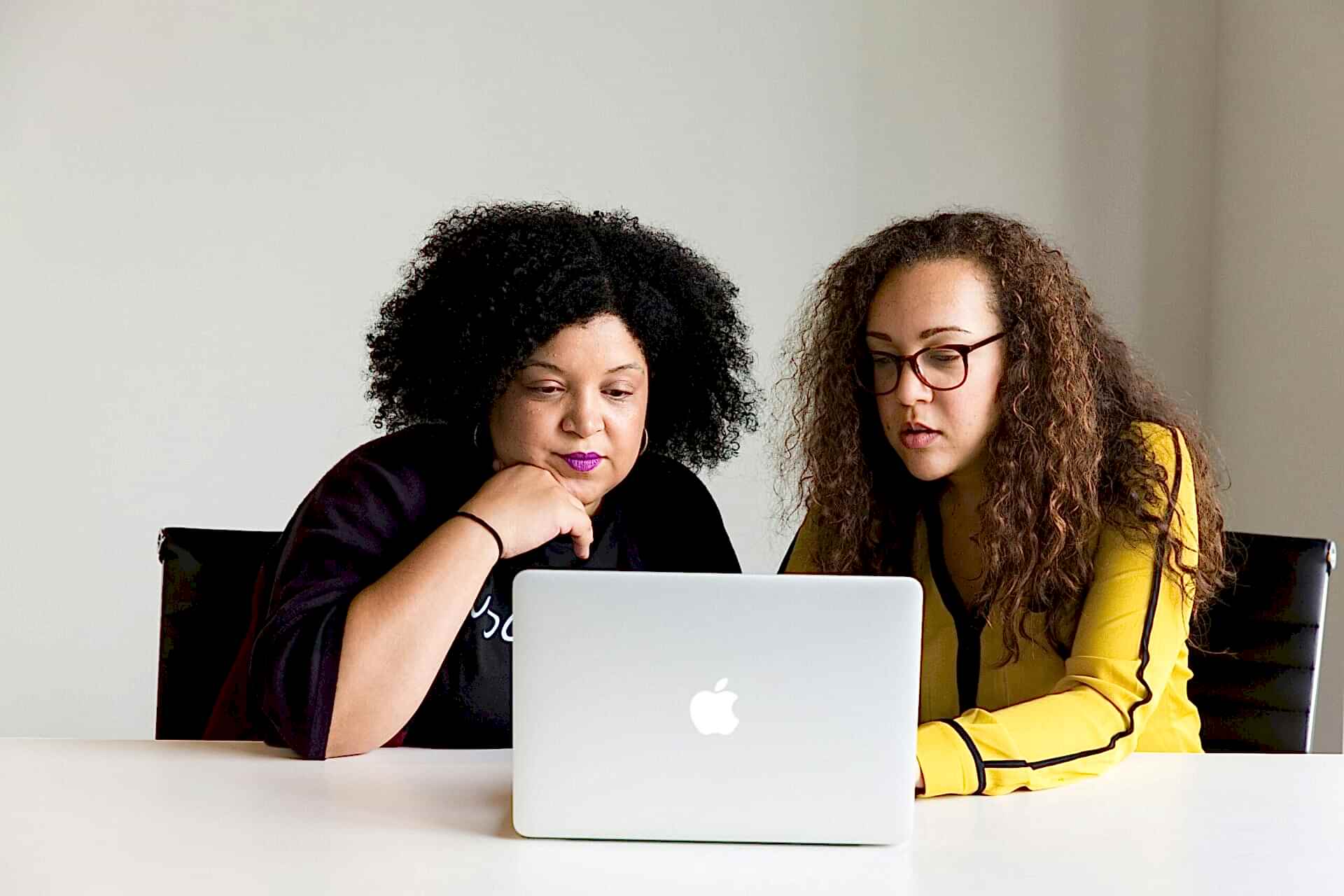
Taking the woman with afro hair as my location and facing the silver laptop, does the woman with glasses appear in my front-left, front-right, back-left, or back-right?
front-left

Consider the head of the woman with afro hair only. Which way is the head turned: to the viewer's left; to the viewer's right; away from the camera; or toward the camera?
toward the camera

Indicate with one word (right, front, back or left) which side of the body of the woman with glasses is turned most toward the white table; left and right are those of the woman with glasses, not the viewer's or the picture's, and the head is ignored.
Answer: front

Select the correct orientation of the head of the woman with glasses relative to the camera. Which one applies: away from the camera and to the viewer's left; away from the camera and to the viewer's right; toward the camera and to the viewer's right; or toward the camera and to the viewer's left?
toward the camera and to the viewer's left

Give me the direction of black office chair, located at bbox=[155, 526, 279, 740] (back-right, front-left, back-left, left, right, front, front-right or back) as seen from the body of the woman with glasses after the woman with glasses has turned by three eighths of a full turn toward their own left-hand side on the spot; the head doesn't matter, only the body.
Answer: back

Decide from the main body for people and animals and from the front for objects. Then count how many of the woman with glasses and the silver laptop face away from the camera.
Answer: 1

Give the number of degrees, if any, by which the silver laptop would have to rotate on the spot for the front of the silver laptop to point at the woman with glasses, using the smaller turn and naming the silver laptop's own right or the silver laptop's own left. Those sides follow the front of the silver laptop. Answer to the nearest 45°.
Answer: approximately 45° to the silver laptop's own right

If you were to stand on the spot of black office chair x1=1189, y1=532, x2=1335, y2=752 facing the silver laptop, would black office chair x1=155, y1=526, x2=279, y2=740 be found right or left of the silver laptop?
right

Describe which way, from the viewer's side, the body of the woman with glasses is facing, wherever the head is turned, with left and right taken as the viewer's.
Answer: facing the viewer and to the left of the viewer

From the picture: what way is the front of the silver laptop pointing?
away from the camera

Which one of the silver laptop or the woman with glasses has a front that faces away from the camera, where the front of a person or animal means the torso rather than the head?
the silver laptop
